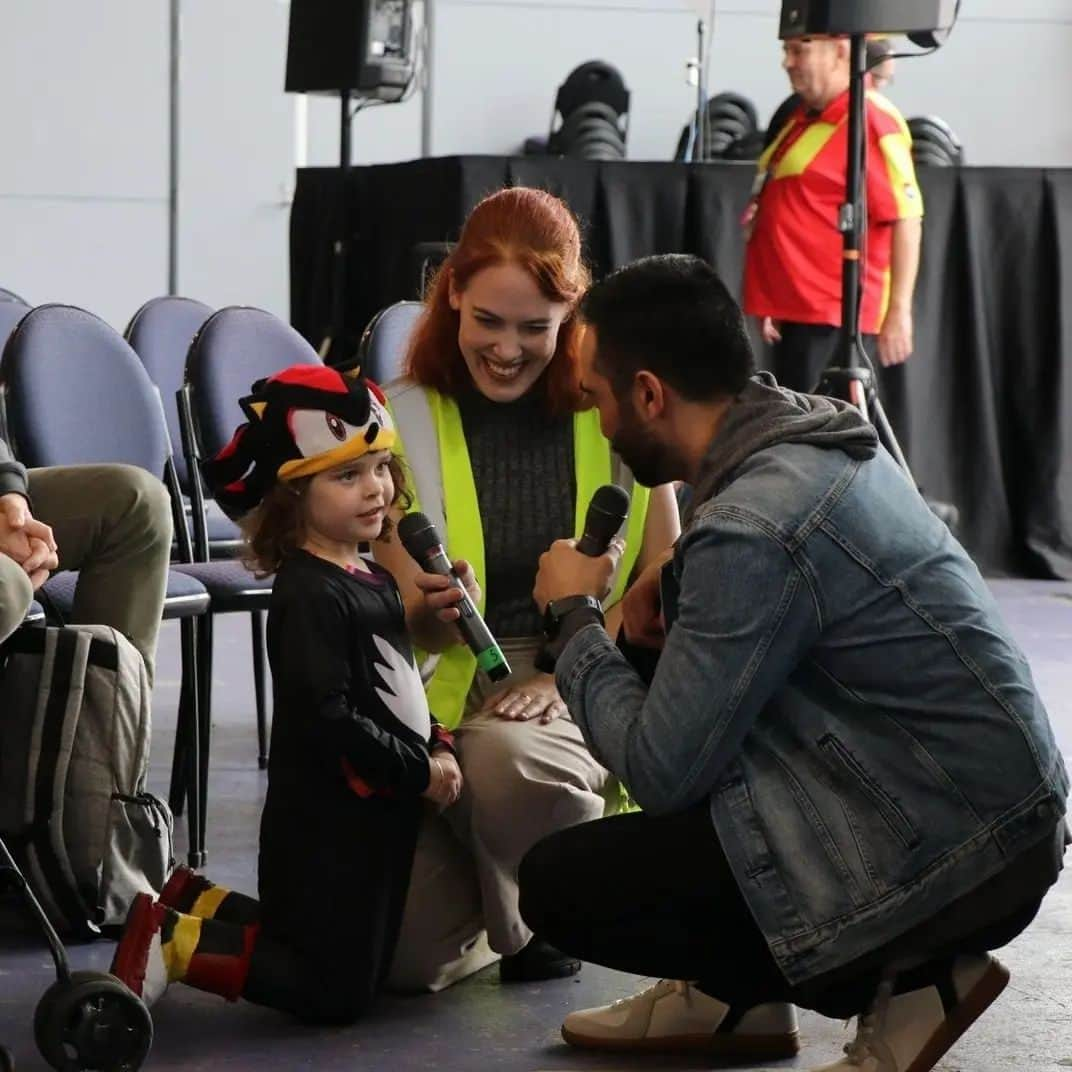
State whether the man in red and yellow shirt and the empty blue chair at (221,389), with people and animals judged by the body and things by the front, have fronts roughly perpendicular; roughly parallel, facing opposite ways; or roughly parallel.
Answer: roughly perpendicular

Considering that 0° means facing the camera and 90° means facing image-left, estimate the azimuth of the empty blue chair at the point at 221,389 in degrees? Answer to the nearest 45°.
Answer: approximately 315°

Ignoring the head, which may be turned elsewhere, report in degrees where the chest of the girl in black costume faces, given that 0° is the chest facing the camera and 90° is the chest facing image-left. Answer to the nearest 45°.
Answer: approximately 315°

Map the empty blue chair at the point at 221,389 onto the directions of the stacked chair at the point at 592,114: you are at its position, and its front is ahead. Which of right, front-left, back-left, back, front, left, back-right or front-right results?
back

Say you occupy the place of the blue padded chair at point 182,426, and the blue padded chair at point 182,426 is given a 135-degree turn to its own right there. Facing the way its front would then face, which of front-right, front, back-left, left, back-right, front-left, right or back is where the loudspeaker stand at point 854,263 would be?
back-right

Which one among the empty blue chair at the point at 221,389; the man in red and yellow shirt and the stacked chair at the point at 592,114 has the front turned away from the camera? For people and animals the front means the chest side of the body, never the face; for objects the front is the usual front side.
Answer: the stacked chair at the point at 592,114

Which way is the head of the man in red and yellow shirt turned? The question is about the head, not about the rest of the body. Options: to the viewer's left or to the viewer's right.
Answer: to the viewer's left

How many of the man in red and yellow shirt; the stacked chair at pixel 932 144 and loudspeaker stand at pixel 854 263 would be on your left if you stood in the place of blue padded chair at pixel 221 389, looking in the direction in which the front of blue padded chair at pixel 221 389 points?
3
